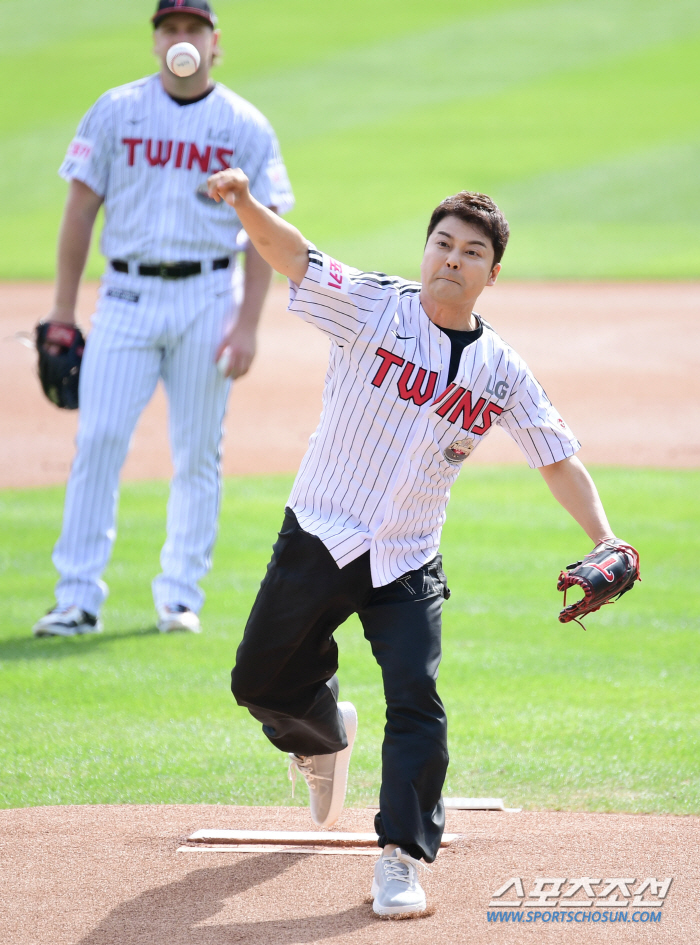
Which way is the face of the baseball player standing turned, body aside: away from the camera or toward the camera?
toward the camera

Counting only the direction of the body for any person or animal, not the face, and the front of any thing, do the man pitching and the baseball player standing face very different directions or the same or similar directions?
same or similar directions

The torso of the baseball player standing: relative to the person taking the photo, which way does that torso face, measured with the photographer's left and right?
facing the viewer

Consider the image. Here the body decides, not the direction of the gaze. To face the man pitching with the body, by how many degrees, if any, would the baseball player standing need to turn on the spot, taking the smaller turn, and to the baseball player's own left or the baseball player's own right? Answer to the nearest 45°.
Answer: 0° — they already face them

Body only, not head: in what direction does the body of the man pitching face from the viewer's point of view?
toward the camera

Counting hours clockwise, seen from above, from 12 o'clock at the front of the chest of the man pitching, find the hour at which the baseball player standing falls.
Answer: The baseball player standing is roughly at 5 o'clock from the man pitching.

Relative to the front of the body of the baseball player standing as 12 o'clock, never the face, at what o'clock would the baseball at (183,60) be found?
The baseball is roughly at 12 o'clock from the baseball player standing.

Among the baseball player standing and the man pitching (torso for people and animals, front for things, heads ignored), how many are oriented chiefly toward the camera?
2
